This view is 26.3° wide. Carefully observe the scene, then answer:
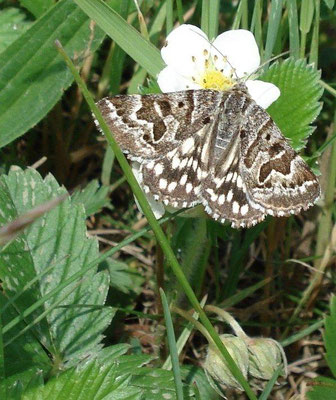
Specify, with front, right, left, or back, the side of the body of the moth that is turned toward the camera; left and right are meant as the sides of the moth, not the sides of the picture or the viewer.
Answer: back

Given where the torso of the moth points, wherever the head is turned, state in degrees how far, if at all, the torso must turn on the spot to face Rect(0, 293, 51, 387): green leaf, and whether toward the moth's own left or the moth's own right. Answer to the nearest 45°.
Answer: approximately 90° to the moth's own left

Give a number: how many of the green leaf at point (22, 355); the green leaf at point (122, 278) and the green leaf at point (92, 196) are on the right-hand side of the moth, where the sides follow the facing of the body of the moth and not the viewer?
0
